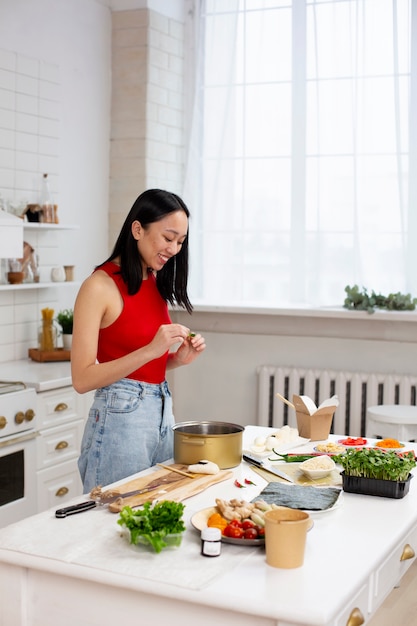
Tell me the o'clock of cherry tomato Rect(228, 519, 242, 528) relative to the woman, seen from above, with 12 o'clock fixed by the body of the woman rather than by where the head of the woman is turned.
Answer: The cherry tomato is roughly at 1 o'clock from the woman.

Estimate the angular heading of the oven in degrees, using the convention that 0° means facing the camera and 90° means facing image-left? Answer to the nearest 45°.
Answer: approximately 315°

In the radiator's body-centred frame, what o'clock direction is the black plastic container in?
The black plastic container is roughly at 12 o'clock from the radiator.

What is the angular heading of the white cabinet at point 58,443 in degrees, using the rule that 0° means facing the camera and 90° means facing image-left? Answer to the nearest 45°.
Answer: approximately 315°

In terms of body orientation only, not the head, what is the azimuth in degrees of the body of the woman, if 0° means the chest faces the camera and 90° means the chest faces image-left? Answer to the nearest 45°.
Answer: approximately 315°

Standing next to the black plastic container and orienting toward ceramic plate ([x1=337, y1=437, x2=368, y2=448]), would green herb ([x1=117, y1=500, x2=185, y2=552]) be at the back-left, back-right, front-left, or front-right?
back-left

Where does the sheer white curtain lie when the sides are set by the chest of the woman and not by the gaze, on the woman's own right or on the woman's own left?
on the woman's own left

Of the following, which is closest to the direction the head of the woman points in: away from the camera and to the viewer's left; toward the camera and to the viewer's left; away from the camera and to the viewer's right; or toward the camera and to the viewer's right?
toward the camera and to the viewer's right
